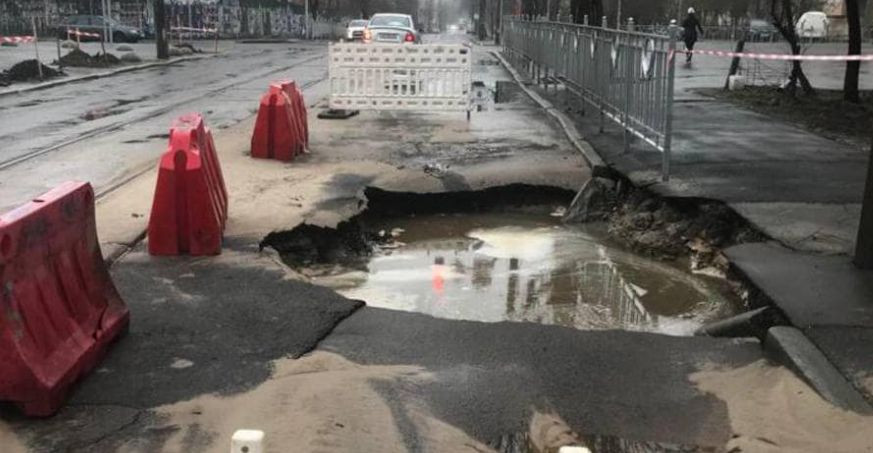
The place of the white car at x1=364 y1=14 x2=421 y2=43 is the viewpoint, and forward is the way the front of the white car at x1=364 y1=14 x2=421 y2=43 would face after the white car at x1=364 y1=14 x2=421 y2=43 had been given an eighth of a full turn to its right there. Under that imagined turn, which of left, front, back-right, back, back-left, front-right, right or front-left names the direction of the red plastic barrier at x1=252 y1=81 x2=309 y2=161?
back-right

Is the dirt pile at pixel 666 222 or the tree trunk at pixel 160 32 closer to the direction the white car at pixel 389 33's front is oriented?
the tree trunk

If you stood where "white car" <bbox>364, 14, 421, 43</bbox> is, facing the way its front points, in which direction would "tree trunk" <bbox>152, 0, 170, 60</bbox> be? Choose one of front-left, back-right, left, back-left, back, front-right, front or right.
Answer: front-left

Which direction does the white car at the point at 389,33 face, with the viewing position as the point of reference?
facing away from the viewer

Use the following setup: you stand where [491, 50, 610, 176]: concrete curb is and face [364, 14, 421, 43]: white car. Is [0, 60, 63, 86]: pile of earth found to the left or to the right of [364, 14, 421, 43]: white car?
left

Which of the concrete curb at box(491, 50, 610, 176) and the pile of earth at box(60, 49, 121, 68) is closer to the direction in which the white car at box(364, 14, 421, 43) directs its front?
the pile of earth

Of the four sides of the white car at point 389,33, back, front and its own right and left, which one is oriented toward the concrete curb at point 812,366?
back

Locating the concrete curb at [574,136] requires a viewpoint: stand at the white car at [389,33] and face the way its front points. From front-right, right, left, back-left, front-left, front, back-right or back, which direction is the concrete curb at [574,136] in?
back

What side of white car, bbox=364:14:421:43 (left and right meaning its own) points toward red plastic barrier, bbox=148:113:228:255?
back

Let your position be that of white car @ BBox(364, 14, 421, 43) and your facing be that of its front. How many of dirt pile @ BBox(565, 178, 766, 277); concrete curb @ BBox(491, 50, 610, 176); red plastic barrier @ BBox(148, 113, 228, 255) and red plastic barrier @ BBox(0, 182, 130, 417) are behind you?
4

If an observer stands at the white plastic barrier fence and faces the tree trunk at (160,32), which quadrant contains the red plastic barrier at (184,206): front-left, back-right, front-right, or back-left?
back-left

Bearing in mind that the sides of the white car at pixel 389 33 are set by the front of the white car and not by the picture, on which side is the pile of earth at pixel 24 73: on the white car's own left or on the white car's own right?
on the white car's own left

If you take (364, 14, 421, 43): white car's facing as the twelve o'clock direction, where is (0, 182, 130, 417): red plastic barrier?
The red plastic barrier is roughly at 6 o'clock from the white car.

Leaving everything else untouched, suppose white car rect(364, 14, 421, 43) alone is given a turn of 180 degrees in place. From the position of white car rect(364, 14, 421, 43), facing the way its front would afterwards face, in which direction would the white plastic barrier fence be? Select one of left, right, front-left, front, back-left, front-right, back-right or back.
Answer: front
